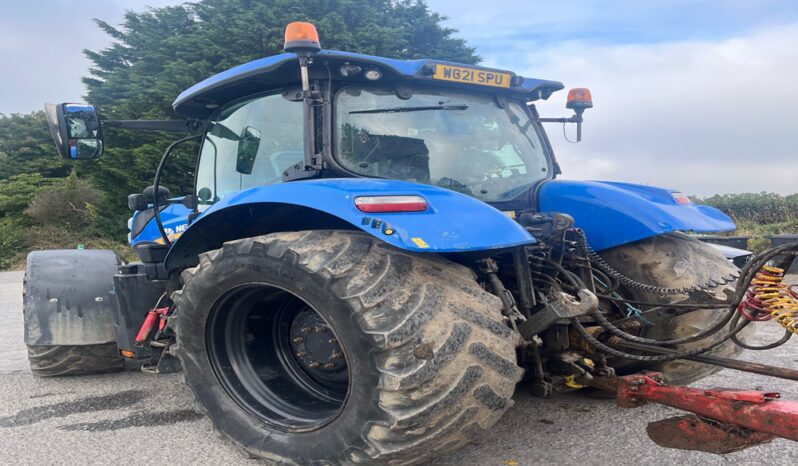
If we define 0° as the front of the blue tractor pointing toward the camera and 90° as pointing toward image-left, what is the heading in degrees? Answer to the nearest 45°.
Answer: approximately 135°

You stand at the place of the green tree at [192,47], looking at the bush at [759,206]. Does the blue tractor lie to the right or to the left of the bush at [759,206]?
right

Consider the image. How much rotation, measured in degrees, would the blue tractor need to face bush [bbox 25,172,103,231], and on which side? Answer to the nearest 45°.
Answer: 0° — it already faces it

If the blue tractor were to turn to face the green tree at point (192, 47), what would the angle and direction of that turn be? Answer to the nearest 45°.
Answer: approximately 45° to its right

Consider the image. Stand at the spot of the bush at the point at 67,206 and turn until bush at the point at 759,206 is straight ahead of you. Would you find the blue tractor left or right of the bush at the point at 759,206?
right

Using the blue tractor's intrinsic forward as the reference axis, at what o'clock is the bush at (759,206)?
The bush is roughly at 3 o'clock from the blue tractor.
